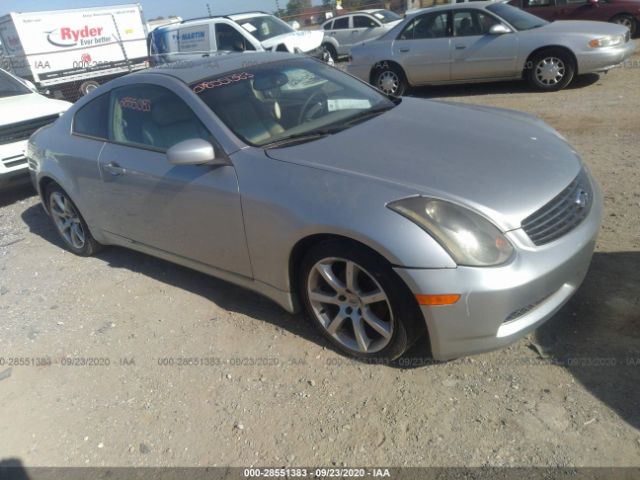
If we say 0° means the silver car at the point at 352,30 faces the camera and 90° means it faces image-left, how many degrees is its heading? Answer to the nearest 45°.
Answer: approximately 315°

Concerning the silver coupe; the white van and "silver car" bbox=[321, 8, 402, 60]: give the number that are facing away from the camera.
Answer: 0

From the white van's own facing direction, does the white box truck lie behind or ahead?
behind

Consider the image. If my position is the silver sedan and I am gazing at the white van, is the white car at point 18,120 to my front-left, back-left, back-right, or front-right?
front-left

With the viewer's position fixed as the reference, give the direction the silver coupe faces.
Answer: facing the viewer and to the right of the viewer

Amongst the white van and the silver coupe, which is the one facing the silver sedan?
the white van

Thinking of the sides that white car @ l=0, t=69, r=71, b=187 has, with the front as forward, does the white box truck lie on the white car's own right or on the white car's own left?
on the white car's own left

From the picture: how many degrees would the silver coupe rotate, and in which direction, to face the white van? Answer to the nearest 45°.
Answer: approximately 135° to its left

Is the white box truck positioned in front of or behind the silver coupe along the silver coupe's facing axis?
behind

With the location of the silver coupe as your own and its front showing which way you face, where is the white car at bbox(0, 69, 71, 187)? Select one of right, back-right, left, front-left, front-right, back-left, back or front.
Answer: back

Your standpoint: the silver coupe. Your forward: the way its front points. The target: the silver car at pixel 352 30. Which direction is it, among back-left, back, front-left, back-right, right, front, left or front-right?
back-left

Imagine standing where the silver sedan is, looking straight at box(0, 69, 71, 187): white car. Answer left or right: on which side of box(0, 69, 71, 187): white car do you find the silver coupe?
left

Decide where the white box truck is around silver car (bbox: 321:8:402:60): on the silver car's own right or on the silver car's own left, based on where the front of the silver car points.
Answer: on the silver car's own right

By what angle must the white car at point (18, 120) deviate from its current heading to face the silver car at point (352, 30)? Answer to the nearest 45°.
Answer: approximately 90° to its left
